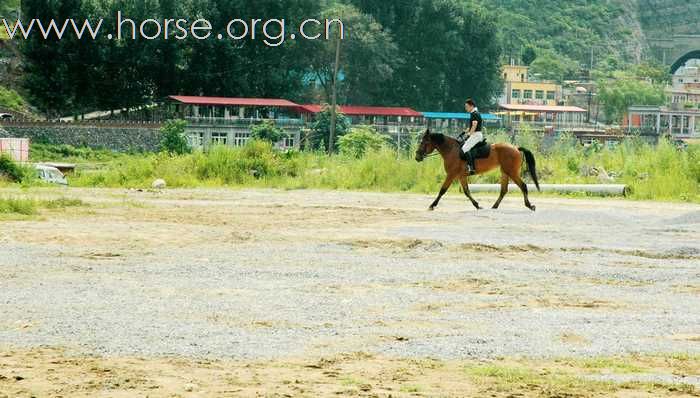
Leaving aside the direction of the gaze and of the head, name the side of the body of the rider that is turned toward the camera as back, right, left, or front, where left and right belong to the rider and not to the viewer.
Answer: left

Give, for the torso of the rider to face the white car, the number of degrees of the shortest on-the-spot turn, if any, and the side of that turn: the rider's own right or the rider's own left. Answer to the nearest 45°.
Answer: approximately 45° to the rider's own right

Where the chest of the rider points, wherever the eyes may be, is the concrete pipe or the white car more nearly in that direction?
the white car

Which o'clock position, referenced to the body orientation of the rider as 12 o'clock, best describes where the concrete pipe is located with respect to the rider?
The concrete pipe is roughly at 4 o'clock from the rider.
